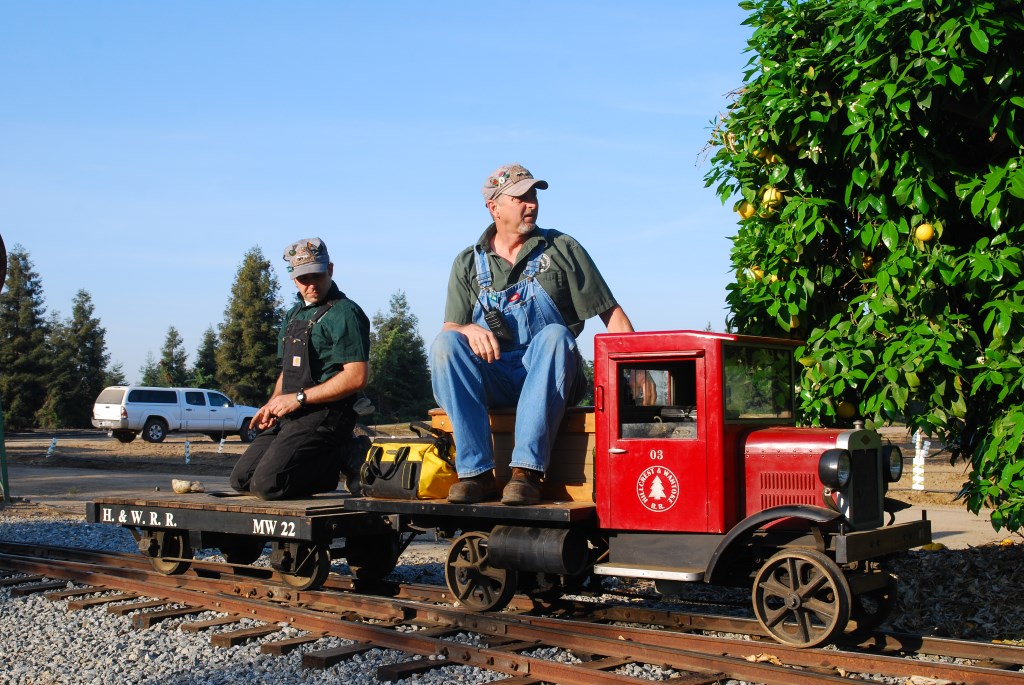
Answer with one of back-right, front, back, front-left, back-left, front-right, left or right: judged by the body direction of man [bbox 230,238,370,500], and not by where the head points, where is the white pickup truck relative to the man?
back-right

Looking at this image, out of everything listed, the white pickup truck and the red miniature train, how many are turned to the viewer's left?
0

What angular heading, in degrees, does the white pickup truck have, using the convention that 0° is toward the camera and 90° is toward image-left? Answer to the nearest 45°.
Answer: approximately 225°

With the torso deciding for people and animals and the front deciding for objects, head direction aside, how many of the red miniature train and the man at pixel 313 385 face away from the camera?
0

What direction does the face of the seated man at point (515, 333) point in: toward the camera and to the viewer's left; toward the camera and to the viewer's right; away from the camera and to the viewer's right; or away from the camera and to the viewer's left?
toward the camera and to the viewer's right

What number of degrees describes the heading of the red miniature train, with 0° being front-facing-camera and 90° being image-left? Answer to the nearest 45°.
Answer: approximately 315°
